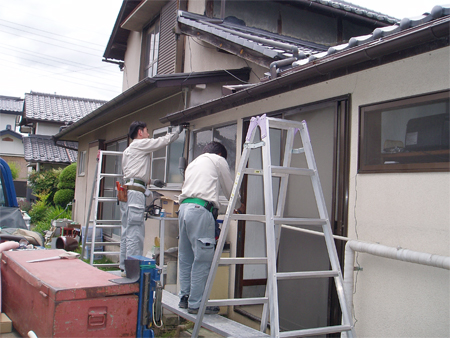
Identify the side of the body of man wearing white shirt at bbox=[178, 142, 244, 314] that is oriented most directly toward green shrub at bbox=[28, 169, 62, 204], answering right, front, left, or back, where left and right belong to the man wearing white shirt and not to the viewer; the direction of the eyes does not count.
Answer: left

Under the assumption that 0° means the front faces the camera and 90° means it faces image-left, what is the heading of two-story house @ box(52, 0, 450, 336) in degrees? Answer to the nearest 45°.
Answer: approximately 45°

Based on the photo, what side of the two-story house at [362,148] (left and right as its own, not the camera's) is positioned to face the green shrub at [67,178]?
right

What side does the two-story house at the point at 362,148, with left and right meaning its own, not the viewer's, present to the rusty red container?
front

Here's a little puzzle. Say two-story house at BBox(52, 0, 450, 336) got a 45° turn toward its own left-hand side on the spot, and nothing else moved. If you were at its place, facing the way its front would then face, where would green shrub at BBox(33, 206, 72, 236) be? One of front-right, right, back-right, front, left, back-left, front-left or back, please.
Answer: back-right

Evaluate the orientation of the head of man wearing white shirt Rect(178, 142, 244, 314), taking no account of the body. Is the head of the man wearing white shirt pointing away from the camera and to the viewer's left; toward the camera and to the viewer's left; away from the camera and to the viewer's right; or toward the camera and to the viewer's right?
away from the camera and to the viewer's right

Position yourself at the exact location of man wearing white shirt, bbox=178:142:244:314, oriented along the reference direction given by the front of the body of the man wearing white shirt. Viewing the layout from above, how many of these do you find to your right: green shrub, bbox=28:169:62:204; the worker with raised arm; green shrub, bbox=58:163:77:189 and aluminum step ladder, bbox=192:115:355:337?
1

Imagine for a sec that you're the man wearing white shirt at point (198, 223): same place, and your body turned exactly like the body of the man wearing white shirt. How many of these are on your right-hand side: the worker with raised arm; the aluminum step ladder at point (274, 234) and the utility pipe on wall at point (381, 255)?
2

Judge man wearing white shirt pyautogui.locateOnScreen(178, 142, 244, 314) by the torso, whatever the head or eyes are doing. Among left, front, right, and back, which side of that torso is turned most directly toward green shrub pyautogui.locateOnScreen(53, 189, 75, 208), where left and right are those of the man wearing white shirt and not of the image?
left

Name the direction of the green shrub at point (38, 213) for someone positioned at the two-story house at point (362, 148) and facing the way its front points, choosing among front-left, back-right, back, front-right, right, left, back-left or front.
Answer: right

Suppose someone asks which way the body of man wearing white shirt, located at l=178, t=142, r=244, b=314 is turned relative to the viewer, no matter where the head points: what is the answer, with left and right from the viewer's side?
facing away from the viewer and to the right of the viewer

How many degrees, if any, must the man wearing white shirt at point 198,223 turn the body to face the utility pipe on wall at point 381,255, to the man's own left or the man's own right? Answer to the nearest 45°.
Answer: approximately 90° to the man's own right

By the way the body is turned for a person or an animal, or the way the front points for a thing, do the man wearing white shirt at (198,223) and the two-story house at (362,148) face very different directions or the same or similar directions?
very different directions

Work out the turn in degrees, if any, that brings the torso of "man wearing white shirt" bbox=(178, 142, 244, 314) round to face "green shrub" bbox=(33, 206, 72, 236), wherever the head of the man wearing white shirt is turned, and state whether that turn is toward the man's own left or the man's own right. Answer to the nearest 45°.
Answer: approximately 90° to the man's own left
